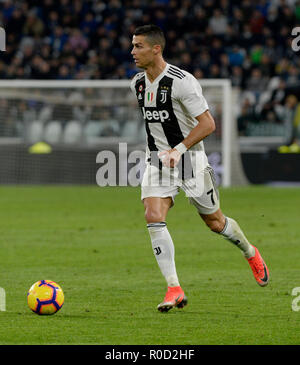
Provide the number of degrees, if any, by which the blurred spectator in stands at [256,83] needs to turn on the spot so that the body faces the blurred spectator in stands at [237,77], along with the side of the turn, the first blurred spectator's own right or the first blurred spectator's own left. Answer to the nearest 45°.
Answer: approximately 135° to the first blurred spectator's own right

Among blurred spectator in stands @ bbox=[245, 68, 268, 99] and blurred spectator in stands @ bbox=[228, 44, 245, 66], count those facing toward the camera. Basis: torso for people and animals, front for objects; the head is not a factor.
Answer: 2

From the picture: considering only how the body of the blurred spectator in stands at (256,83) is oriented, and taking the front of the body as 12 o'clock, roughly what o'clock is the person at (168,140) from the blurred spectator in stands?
The person is roughly at 12 o'clock from the blurred spectator in stands.

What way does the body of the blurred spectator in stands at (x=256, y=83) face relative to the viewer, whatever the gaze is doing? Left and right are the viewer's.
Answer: facing the viewer

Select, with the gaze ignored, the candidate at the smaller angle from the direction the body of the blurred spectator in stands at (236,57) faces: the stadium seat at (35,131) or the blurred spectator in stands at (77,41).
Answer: the stadium seat

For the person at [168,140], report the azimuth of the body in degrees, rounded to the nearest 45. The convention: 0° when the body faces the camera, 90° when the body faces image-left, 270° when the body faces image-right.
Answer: approximately 45°

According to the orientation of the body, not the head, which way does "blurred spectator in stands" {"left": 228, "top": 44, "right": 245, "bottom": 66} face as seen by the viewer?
toward the camera

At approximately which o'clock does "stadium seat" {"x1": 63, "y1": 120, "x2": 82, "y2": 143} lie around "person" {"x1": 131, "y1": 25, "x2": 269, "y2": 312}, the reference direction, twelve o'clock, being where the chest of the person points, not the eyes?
The stadium seat is roughly at 4 o'clock from the person.
